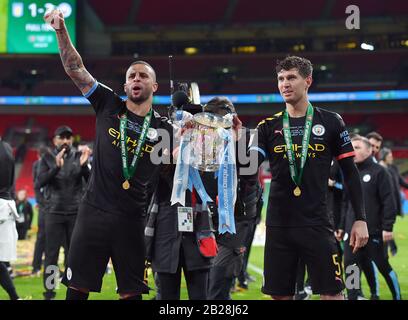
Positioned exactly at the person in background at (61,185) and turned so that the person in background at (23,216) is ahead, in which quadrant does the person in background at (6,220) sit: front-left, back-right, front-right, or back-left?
back-left

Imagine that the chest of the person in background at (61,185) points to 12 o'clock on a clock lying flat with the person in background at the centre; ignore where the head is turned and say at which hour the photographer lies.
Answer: The photographer is roughly at 11 o'clock from the person in background.

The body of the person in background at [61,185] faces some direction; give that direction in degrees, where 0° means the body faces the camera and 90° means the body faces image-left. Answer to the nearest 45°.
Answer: approximately 0°

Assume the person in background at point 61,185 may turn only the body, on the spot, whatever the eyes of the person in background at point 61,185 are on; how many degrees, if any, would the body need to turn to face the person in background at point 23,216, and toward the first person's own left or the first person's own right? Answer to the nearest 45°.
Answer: approximately 180°

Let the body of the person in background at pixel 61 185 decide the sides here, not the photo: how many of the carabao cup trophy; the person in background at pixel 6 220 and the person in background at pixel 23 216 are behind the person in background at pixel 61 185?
1

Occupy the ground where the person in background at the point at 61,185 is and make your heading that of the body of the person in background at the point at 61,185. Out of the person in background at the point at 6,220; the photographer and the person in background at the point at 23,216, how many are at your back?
1

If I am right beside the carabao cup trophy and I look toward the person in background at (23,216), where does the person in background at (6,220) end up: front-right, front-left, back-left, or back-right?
front-left

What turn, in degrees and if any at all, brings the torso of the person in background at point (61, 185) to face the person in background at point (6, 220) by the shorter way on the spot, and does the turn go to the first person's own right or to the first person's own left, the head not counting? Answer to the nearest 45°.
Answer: approximately 45° to the first person's own right

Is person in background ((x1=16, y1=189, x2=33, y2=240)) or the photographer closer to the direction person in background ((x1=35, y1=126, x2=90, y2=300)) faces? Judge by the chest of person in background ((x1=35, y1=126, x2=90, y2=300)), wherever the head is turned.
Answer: the photographer

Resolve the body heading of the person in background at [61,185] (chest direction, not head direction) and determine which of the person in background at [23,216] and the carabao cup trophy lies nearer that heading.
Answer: the carabao cup trophy
